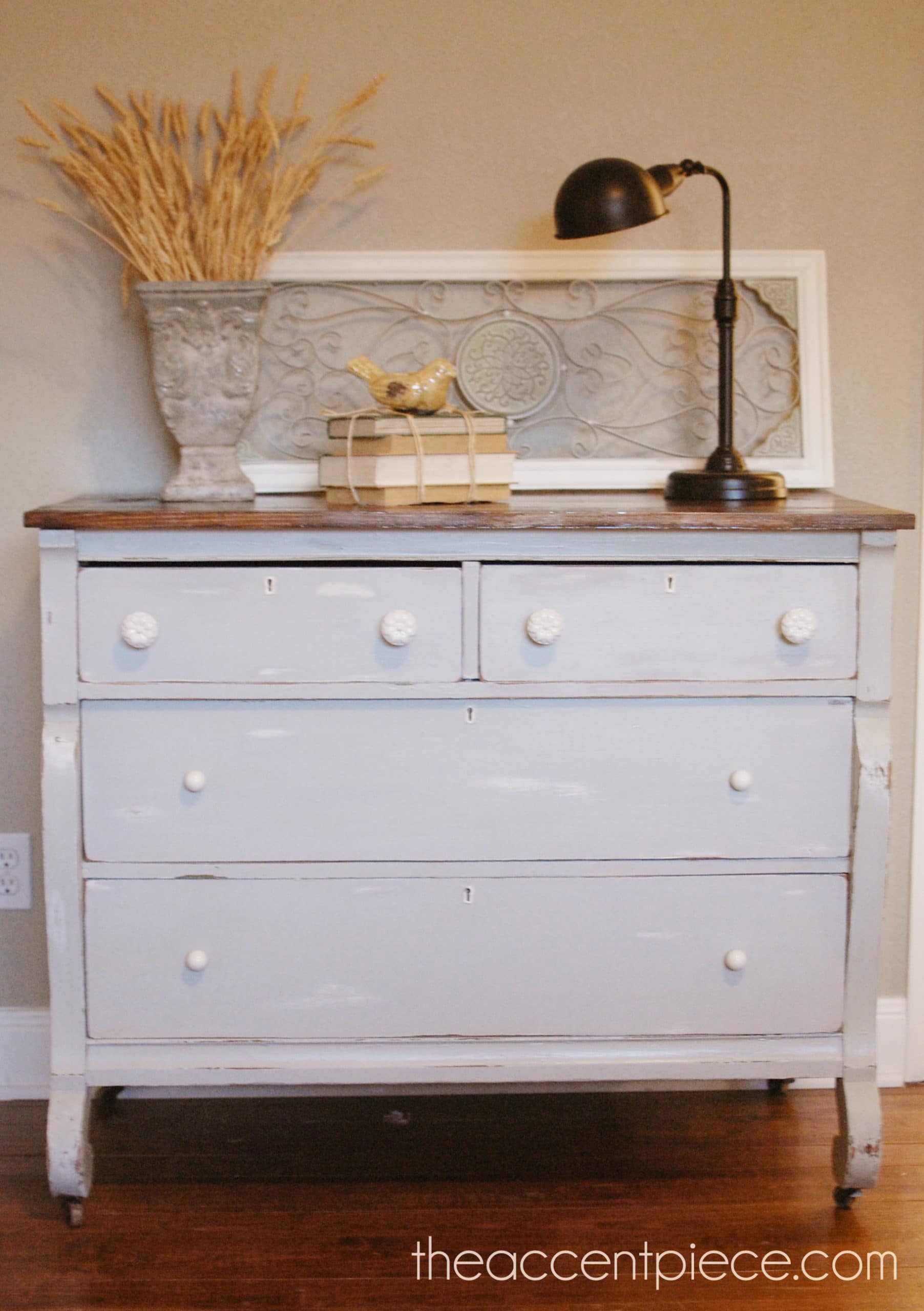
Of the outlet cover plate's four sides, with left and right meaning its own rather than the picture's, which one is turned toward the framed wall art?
left

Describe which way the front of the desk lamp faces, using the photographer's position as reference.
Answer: facing to the left of the viewer

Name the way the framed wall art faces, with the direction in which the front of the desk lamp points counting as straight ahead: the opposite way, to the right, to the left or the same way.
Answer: to the left

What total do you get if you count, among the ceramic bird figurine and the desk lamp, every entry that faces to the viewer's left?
1

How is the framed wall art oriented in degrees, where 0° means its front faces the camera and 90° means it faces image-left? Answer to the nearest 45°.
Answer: approximately 0°

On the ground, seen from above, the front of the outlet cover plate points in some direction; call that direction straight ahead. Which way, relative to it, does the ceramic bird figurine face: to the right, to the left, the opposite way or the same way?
to the left

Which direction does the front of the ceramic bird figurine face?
to the viewer's right

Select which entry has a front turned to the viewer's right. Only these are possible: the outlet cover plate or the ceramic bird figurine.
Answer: the ceramic bird figurine
